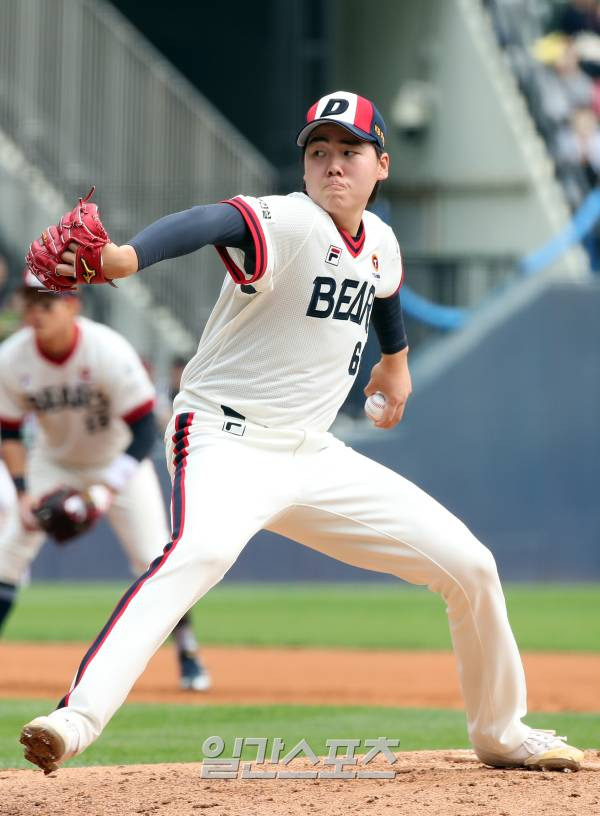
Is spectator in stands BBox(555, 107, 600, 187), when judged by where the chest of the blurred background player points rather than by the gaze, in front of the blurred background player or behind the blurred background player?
behind

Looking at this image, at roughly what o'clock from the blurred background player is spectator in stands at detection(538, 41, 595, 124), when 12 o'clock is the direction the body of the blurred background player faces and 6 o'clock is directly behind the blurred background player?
The spectator in stands is roughly at 7 o'clock from the blurred background player.

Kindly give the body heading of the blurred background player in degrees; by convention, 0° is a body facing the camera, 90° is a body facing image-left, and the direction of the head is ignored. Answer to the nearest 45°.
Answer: approximately 0°

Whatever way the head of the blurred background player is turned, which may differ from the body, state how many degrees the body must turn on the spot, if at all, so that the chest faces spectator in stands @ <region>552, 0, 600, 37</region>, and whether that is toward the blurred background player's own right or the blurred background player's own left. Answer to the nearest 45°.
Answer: approximately 135° to the blurred background player's own left
